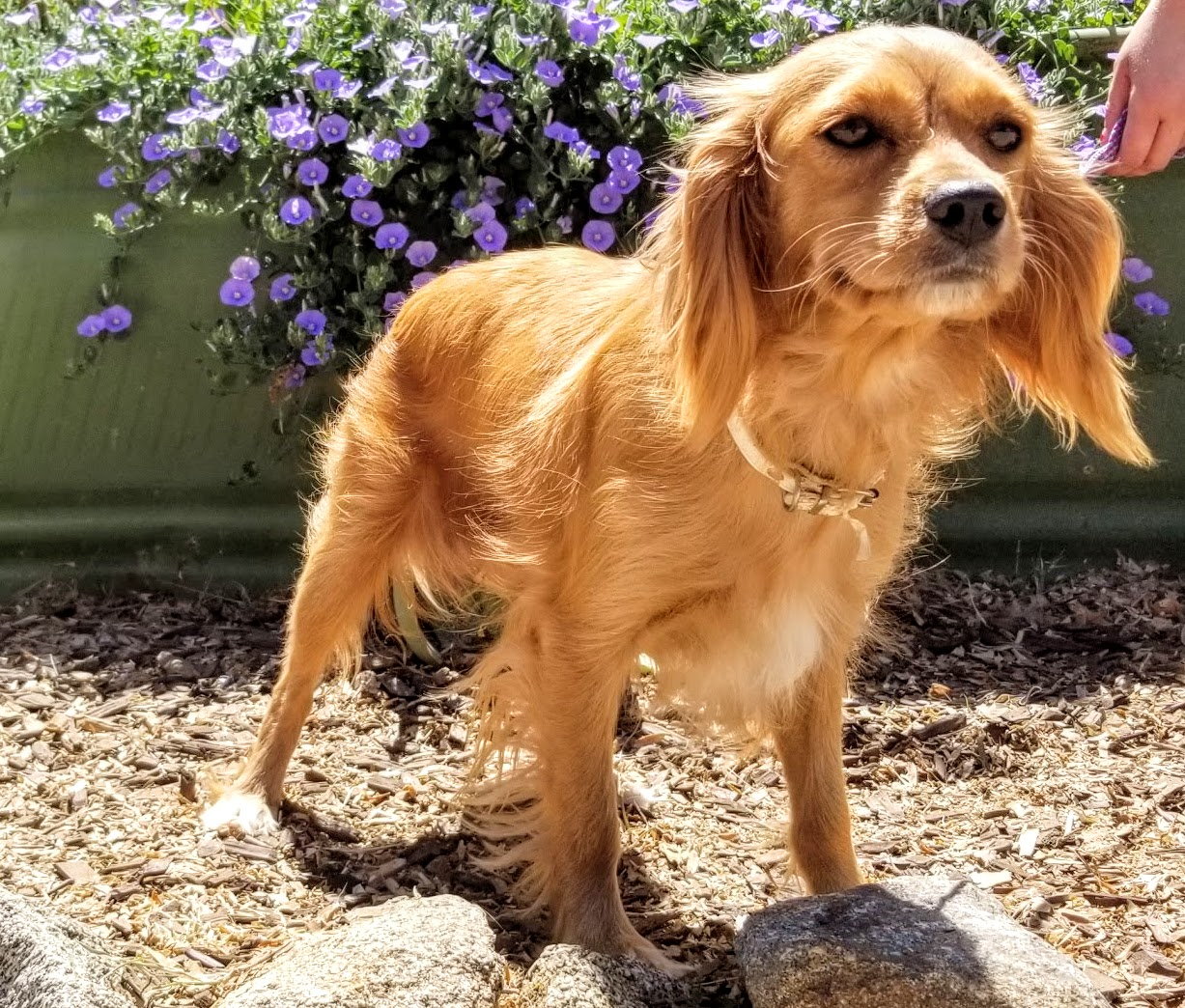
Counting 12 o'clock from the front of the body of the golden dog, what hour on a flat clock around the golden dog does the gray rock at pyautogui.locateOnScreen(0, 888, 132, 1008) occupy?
The gray rock is roughly at 3 o'clock from the golden dog.

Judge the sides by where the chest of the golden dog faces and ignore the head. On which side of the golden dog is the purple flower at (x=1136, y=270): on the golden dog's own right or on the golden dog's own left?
on the golden dog's own left

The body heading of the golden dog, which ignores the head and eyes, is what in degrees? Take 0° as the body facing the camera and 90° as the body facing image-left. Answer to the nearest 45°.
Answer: approximately 315°

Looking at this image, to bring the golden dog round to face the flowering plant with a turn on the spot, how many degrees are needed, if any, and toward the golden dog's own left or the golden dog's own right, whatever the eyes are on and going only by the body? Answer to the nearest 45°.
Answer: approximately 180°

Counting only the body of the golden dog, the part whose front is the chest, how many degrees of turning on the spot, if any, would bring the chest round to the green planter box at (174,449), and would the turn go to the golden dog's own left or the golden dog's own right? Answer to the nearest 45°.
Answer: approximately 180°

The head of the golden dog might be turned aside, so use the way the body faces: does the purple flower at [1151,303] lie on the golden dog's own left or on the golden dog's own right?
on the golden dog's own left

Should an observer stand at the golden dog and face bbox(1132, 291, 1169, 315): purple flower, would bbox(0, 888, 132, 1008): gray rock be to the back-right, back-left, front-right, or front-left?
back-left
